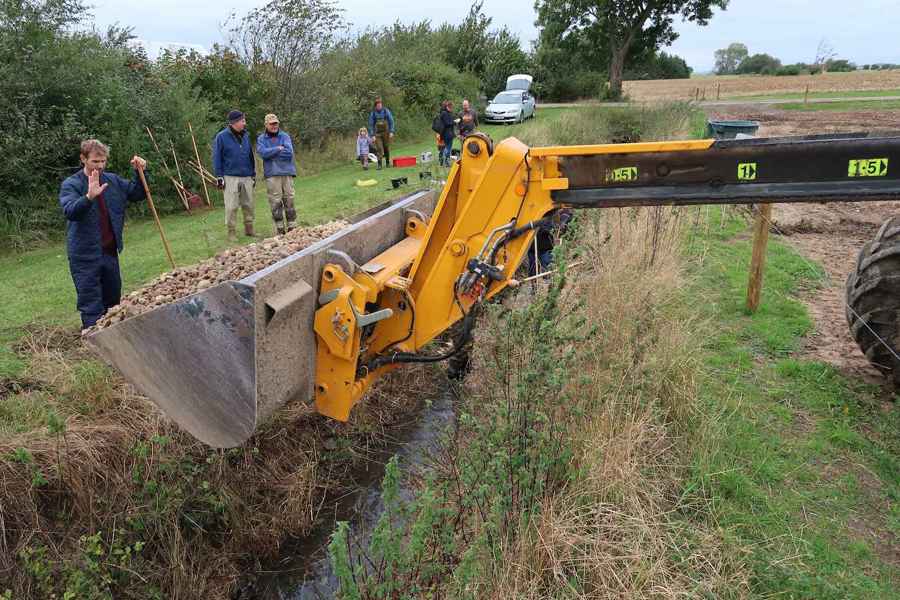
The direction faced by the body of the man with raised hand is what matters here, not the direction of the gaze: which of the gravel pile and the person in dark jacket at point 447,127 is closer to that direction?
the gravel pile

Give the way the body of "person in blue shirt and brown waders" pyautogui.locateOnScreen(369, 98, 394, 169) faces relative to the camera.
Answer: toward the camera

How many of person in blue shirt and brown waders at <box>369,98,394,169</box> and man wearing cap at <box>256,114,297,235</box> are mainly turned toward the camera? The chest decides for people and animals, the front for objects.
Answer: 2

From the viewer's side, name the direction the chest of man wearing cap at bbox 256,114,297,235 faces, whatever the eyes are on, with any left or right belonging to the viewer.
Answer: facing the viewer

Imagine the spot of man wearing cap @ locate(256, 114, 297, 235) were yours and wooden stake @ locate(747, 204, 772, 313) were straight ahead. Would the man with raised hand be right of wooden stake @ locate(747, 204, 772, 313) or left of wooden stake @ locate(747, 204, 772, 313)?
right

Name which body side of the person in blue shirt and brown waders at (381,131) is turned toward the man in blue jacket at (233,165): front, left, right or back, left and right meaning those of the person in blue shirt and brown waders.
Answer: front

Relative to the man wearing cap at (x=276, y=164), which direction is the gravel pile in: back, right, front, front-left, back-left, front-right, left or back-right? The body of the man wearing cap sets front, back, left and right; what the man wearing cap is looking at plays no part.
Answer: front

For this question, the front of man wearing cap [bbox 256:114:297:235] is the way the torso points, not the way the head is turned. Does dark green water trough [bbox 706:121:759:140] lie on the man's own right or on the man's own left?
on the man's own left

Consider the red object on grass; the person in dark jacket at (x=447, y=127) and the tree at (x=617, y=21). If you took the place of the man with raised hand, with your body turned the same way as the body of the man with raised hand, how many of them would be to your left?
3

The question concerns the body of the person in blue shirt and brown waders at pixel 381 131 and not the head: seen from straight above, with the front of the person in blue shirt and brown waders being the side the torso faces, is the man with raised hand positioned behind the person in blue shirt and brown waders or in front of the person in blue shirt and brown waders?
in front
